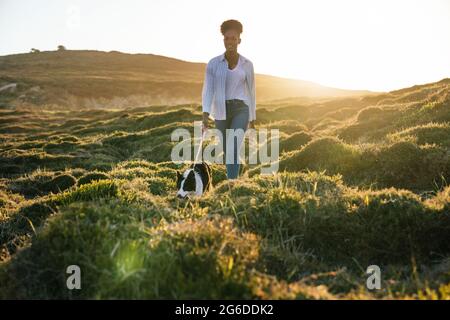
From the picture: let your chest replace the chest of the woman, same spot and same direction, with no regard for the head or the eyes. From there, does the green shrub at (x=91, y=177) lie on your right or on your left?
on your right

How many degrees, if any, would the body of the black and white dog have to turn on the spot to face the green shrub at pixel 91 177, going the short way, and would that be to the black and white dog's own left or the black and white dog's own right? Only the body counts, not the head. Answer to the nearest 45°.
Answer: approximately 90° to the black and white dog's own right

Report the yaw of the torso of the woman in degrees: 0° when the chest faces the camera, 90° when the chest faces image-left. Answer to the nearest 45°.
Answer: approximately 0°

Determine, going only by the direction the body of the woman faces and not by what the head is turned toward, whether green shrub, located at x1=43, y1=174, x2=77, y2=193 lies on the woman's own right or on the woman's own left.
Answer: on the woman's own right

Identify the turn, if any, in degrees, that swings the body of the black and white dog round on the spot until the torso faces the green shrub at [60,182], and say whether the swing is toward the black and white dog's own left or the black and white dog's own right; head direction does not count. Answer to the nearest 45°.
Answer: approximately 90° to the black and white dog's own right
